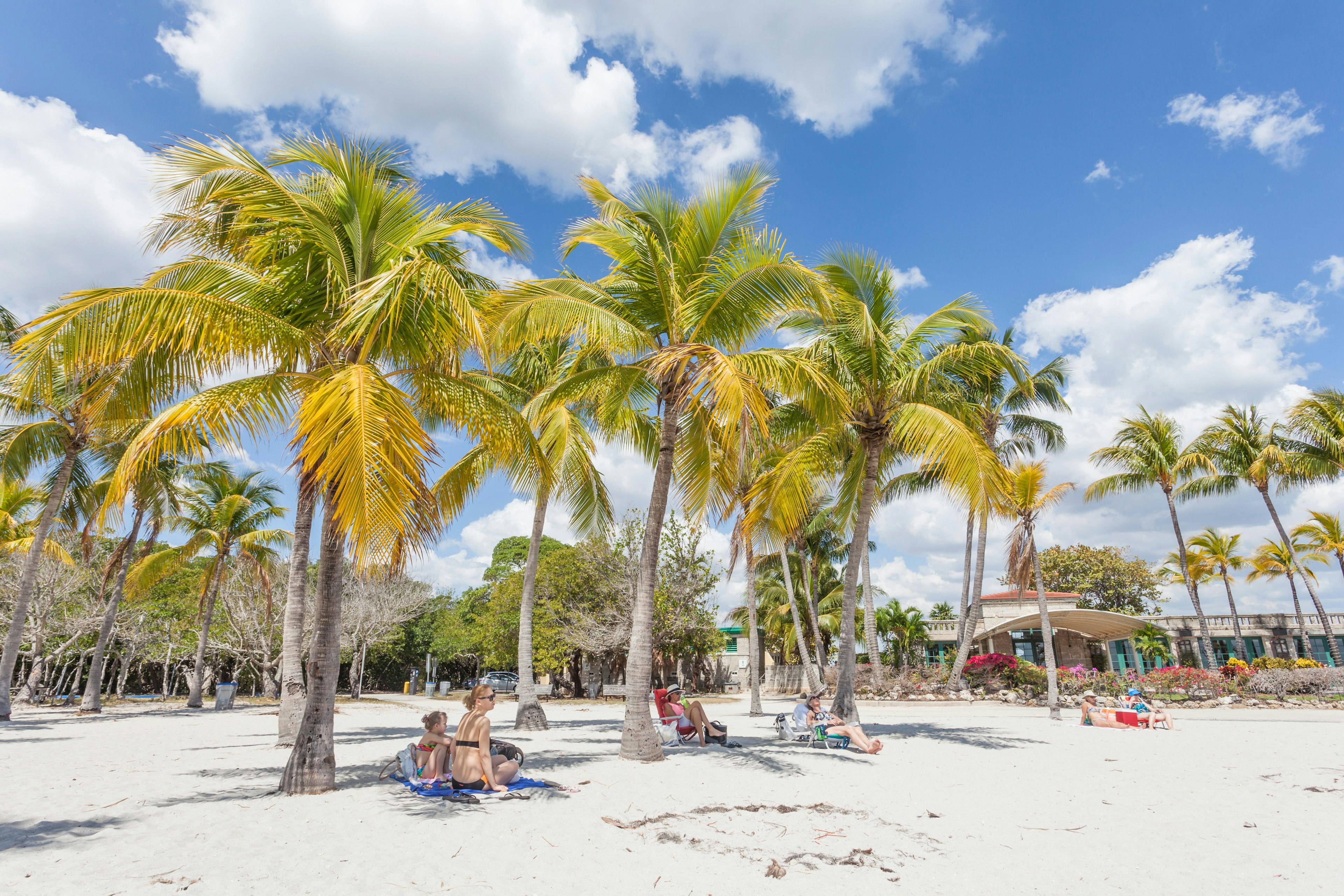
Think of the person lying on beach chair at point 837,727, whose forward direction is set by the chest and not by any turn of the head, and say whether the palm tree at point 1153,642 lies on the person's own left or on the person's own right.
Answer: on the person's own left

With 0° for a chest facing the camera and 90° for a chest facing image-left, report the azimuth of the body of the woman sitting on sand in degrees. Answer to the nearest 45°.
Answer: approximately 225°

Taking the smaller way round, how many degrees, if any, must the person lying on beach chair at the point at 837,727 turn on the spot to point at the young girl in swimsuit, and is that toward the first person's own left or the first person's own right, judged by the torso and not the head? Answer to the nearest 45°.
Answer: approximately 90° to the first person's own right

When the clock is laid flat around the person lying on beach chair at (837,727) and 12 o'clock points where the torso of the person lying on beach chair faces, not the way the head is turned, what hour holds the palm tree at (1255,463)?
The palm tree is roughly at 9 o'clock from the person lying on beach chair.

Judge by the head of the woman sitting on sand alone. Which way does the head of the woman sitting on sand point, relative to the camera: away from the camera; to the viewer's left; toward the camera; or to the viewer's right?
to the viewer's right

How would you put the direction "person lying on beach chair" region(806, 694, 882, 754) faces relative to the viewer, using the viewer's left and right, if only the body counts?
facing the viewer and to the right of the viewer

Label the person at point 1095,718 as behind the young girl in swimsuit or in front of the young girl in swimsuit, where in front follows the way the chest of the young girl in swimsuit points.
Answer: in front

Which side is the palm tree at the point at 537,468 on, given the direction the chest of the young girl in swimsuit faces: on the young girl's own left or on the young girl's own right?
on the young girl's own left

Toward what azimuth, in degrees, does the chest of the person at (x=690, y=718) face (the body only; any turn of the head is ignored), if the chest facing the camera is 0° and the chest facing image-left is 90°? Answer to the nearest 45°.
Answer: approximately 270°

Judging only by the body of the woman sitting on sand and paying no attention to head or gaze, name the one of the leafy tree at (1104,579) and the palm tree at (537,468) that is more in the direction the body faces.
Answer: the leafy tree

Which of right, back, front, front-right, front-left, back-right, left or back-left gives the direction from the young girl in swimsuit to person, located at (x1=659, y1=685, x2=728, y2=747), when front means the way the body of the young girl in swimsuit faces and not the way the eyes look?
front-left
